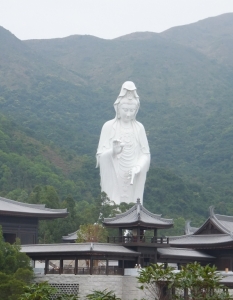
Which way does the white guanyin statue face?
toward the camera

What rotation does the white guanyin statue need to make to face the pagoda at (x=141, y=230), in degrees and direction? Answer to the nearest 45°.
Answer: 0° — it already faces it

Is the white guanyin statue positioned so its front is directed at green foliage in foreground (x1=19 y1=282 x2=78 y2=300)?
yes

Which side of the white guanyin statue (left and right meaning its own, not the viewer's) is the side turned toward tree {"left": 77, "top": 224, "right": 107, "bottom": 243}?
front

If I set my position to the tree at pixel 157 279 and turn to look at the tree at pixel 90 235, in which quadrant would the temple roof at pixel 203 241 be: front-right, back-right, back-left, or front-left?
front-right

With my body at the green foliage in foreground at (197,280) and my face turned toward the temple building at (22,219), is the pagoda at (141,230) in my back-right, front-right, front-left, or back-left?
front-right

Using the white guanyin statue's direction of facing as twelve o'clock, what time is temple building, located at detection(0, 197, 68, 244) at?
The temple building is roughly at 1 o'clock from the white guanyin statue.

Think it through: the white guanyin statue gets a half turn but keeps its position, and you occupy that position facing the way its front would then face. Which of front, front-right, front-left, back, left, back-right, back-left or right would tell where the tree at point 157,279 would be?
back

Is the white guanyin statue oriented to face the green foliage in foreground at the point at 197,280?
yes
